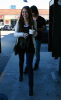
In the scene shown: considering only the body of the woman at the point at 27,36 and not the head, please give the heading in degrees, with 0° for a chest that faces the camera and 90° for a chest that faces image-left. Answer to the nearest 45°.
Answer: approximately 0°
